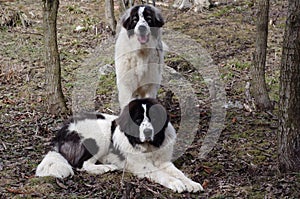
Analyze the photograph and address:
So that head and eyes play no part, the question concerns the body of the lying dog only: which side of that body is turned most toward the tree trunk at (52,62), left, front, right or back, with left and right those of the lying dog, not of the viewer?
back

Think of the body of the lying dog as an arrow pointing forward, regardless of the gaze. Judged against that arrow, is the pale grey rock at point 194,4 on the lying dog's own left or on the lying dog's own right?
on the lying dog's own left

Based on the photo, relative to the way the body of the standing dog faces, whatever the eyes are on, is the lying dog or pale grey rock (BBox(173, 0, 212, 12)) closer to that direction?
the lying dog

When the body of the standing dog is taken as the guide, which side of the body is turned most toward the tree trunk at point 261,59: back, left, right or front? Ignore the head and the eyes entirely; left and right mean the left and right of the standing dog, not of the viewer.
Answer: left

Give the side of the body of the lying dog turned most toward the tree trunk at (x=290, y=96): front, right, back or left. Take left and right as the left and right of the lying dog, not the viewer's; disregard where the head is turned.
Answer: front

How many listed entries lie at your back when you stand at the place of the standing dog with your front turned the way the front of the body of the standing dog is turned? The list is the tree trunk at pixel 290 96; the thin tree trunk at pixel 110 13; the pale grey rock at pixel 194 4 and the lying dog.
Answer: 2

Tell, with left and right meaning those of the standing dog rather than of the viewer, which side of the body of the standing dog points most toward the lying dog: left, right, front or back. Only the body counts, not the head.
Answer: front

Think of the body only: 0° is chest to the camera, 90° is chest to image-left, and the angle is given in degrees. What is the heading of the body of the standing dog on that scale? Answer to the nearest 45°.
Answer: approximately 0°

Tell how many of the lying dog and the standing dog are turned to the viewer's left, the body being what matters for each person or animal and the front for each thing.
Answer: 0

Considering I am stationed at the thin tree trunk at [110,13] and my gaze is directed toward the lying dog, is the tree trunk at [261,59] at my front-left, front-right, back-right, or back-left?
front-left

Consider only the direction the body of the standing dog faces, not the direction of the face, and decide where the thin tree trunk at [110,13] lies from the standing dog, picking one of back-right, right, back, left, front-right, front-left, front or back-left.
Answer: back

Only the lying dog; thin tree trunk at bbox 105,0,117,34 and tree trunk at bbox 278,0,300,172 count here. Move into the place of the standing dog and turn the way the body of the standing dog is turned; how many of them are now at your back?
1

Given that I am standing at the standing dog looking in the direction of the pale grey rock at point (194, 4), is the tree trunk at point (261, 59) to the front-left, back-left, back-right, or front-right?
front-right

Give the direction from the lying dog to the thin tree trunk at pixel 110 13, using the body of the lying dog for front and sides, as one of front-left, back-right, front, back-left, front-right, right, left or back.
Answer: back-left
